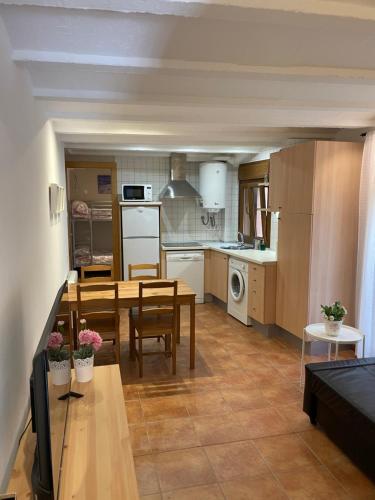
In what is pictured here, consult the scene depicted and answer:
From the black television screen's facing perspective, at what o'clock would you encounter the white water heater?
The white water heater is roughly at 10 o'clock from the black television screen.

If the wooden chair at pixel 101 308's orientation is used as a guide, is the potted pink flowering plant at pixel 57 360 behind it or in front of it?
behind

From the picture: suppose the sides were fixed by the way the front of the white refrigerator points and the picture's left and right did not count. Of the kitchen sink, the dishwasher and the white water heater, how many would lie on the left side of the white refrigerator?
3

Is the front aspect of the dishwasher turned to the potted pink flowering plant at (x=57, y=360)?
yes

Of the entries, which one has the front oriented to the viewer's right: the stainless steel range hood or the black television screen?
the black television screen

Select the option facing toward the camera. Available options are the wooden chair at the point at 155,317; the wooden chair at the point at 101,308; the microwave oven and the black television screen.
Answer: the microwave oven

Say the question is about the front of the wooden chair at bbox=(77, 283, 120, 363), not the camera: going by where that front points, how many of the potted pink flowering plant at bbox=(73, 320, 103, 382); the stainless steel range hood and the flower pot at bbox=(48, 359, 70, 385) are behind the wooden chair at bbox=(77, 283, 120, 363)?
2

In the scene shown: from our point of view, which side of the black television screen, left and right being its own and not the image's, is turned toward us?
right

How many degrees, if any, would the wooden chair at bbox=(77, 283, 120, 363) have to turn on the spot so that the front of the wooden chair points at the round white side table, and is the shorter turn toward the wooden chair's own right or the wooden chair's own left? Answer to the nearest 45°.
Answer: approximately 135° to the wooden chair's own right

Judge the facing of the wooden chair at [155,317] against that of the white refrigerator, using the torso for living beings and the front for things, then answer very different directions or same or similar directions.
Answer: very different directions

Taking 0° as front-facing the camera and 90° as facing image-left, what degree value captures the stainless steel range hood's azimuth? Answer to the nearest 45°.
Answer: approximately 0°

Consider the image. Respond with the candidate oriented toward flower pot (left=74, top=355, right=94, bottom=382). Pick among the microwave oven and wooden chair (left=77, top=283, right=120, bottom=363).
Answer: the microwave oven

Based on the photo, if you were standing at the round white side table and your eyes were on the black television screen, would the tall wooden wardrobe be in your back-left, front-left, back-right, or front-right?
back-right

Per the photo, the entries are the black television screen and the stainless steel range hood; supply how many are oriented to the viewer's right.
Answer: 1

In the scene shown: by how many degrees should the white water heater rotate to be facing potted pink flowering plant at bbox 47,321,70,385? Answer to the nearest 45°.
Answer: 0° — it already faces it

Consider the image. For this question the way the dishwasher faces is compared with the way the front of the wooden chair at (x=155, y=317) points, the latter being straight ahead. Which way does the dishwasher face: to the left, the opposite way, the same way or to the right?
the opposite way

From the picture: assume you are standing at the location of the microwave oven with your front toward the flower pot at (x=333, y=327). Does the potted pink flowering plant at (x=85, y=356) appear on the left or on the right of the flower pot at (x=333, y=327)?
right
